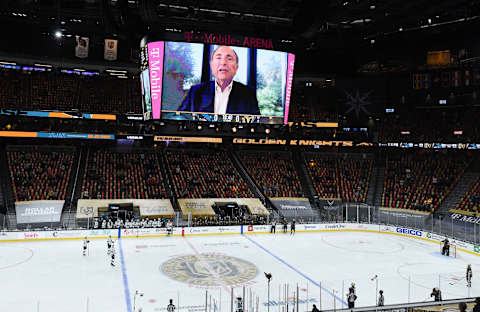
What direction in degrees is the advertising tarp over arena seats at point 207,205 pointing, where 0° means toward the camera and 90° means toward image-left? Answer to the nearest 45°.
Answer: approximately 0°

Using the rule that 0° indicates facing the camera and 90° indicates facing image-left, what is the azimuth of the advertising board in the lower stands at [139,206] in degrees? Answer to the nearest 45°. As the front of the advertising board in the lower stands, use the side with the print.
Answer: approximately 0°
